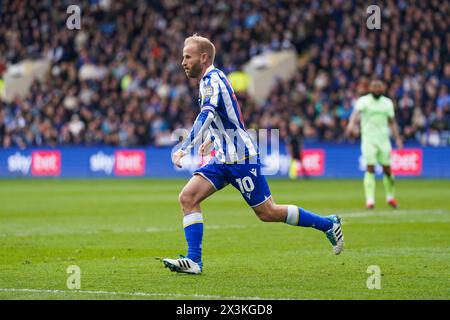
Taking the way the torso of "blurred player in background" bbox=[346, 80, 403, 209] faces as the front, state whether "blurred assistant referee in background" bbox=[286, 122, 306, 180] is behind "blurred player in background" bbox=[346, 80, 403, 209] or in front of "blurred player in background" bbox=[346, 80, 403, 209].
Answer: behind

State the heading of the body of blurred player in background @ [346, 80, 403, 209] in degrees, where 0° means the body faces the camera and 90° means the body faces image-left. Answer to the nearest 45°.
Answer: approximately 0°
